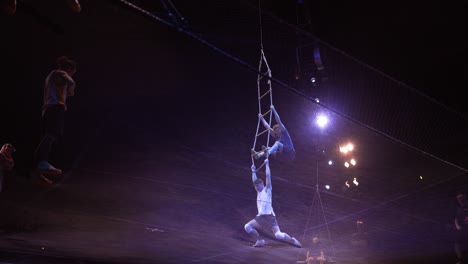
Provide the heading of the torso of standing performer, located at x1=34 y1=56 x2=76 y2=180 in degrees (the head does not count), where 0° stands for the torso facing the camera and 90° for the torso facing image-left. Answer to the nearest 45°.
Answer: approximately 270°

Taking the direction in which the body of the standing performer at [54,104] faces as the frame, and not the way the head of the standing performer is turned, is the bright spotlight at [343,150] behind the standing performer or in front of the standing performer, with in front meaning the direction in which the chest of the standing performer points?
in front
